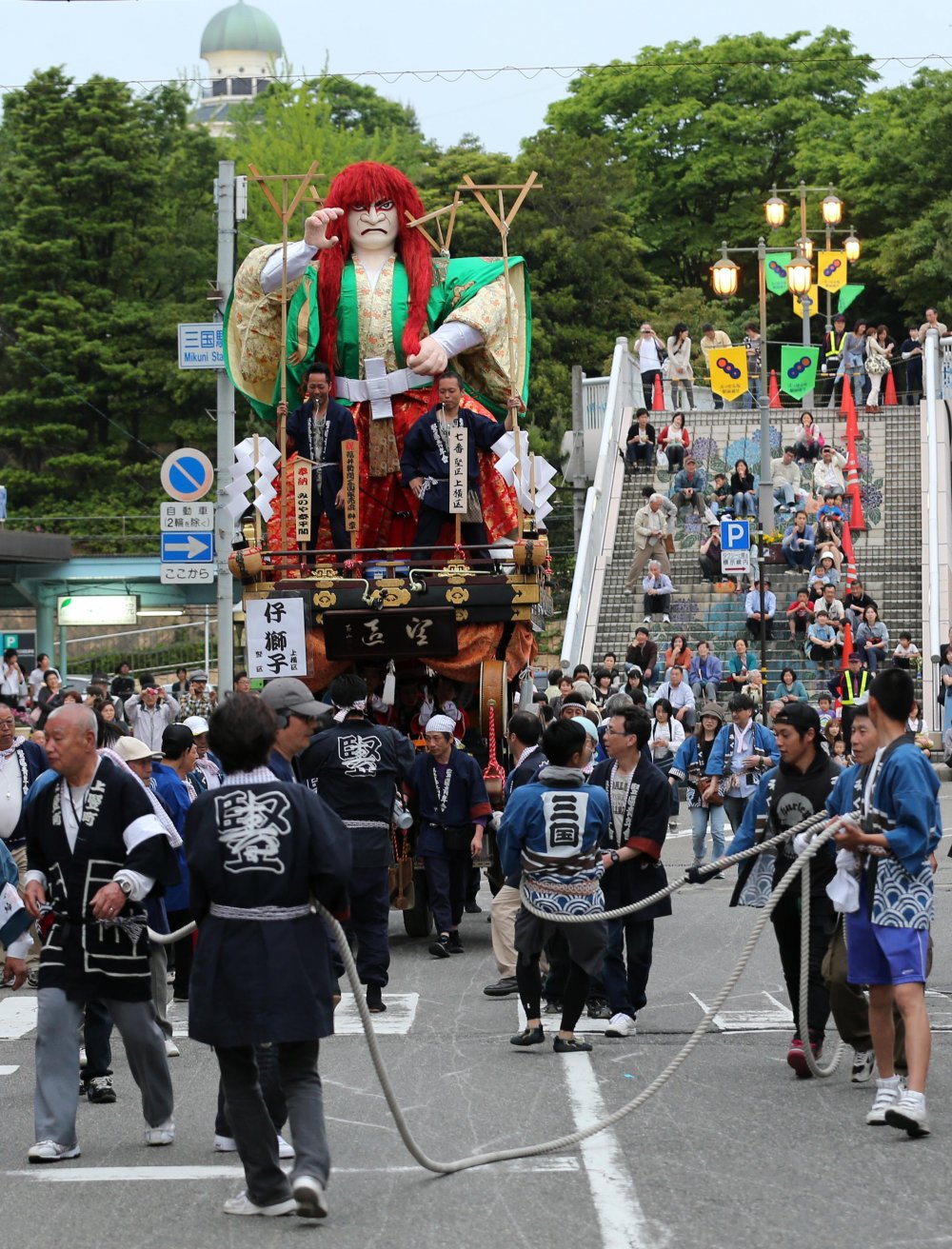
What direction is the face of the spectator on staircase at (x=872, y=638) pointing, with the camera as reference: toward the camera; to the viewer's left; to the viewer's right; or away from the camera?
toward the camera

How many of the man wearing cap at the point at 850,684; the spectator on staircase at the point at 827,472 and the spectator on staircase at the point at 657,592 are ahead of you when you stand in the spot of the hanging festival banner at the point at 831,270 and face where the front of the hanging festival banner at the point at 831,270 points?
3

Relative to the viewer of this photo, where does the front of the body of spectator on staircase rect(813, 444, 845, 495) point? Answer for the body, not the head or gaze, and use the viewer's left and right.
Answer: facing the viewer

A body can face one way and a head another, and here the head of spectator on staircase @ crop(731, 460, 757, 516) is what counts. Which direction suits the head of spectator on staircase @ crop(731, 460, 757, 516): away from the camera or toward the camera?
toward the camera

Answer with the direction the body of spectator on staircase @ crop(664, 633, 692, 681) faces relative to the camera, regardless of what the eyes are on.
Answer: toward the camera

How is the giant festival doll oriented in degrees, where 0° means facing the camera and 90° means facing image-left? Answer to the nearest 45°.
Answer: approximately 0°

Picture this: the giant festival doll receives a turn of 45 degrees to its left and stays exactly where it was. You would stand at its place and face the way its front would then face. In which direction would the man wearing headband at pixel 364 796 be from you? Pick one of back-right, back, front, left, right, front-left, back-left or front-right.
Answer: front-right

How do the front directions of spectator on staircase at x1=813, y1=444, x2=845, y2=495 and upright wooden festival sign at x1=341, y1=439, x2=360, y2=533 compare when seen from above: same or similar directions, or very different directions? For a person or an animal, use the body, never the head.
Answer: same or similar directions

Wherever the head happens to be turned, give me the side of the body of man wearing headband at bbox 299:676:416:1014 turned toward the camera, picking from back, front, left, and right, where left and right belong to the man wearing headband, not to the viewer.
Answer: back

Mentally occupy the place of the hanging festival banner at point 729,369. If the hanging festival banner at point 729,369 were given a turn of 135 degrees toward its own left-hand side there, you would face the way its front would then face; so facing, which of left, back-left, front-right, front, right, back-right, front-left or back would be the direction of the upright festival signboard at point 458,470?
back-right

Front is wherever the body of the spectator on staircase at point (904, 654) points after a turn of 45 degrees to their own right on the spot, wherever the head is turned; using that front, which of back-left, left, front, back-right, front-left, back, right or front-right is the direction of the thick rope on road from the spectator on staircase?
front-left

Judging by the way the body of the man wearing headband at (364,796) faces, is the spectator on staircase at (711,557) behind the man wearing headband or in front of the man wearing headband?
in front

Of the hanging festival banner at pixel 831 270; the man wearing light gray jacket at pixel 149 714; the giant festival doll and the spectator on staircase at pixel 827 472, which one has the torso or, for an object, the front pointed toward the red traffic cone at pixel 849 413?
the hanging festival banner

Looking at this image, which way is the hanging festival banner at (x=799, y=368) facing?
toward the camera

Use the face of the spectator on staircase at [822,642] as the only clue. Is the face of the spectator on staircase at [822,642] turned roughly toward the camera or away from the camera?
toward the camera

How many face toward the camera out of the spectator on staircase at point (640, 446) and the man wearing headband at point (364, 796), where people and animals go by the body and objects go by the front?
1
